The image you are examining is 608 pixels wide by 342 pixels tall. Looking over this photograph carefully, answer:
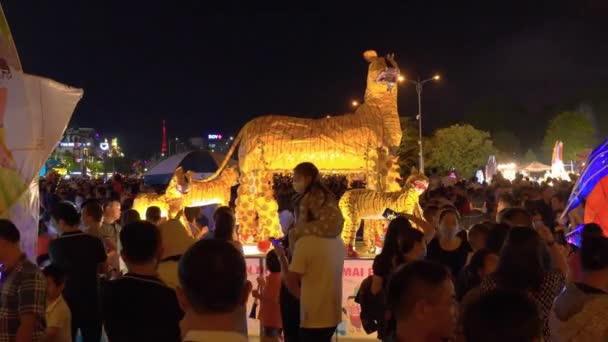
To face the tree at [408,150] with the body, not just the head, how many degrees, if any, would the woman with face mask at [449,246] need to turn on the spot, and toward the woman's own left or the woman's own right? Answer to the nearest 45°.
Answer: approximately 180°

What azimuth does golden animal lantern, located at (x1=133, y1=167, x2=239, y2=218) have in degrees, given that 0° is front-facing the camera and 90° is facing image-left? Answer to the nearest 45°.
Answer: approximately 90°

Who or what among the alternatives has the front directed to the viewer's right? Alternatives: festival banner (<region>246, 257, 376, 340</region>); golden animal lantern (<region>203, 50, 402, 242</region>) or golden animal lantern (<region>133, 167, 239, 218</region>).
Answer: golden animal lantern (<region>203, 50, 402, 242</region>)

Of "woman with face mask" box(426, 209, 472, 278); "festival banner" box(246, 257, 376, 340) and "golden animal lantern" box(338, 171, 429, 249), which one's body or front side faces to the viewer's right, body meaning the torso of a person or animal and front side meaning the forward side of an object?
the golden animal lantern

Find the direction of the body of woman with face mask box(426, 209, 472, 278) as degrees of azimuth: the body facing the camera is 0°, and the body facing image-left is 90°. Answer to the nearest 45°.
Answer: approximately 0°

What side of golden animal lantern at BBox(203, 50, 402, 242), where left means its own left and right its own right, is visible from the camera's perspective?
right

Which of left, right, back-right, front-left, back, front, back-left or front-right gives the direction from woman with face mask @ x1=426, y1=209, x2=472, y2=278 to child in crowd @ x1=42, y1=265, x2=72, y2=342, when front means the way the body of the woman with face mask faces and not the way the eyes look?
front-right

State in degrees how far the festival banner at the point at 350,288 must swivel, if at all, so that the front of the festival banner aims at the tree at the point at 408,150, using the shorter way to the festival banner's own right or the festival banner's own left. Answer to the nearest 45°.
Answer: approximately 180°

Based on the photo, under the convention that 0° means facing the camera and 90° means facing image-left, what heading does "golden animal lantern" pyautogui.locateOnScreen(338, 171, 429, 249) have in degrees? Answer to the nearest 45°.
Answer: approximately 270°

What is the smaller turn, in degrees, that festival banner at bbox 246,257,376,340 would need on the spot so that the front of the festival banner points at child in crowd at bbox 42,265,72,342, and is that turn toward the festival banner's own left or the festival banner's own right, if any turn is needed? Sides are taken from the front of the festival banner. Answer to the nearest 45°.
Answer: approximately 45° to the festival banner's own right
